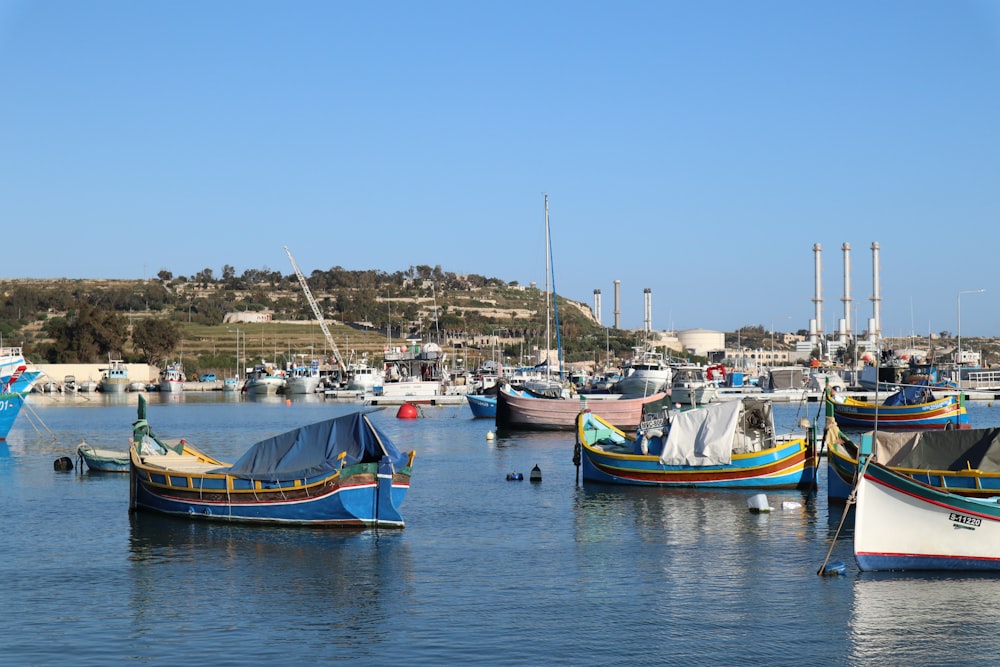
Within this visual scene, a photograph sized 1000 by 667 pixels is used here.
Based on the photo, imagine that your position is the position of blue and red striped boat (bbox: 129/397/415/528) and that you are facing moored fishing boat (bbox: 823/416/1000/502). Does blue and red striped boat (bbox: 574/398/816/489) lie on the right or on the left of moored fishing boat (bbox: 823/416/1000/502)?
left

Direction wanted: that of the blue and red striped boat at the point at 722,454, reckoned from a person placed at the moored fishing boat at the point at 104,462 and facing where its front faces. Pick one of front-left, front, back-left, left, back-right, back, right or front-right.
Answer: back-left

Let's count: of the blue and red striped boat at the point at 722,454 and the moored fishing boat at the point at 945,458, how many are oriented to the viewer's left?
2

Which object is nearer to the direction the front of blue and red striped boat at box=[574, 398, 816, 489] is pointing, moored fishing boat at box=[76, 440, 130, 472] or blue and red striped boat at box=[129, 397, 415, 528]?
the moored fishing boat

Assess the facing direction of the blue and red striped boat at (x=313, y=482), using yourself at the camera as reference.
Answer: facing away from the viewer and to the left of the viewer

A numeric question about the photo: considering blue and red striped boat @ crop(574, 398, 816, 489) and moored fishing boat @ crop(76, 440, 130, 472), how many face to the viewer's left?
2

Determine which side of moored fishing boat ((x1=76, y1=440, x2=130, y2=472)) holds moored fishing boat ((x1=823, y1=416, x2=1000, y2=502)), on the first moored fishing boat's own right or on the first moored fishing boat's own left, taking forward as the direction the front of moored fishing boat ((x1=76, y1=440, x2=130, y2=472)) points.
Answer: on the first moored fishing boat's own left

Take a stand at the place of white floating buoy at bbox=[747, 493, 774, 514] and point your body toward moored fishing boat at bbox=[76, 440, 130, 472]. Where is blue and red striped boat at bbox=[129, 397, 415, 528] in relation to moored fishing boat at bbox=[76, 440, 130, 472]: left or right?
left

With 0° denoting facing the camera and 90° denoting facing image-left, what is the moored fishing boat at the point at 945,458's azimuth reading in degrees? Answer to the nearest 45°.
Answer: approximately 90°

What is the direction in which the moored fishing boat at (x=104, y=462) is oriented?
to the viewer's left

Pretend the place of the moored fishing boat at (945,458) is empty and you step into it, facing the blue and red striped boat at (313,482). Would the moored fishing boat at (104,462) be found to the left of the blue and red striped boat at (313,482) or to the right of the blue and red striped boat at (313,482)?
right

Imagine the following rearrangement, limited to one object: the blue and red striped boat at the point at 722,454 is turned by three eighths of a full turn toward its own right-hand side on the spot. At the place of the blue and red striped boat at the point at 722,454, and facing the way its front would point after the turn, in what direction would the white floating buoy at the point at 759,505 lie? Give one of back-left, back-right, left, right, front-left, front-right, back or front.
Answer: back-right

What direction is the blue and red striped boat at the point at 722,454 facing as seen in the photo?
to the viewer's left

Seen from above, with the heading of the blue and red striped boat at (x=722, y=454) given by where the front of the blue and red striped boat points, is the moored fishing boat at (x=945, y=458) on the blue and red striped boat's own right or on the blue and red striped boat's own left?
on the blue and red striped boat's own left
